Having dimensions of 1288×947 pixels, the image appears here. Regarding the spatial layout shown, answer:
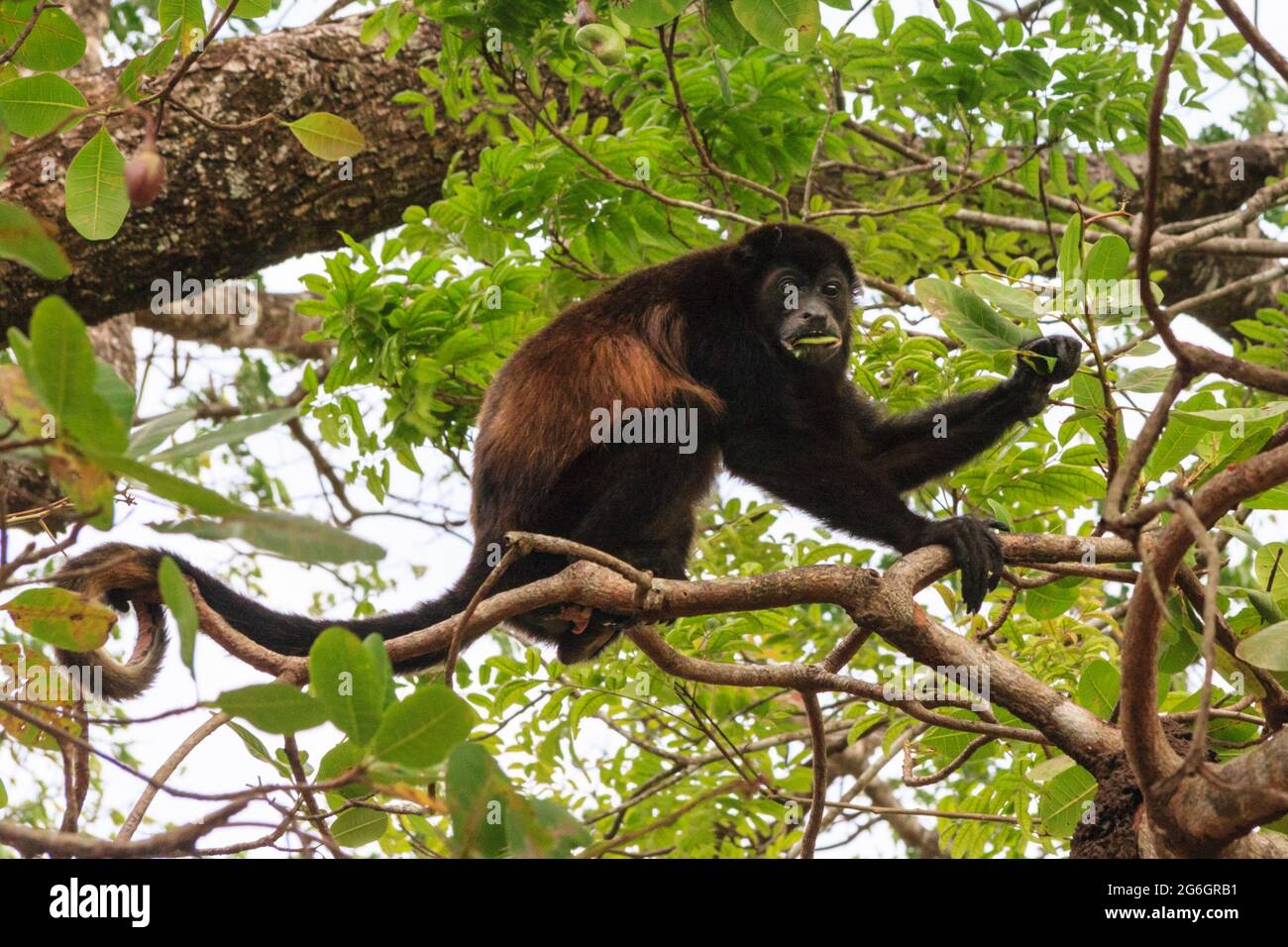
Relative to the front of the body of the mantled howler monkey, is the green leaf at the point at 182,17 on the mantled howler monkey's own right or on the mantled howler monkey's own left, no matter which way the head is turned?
on the mantled howler monkey's own right

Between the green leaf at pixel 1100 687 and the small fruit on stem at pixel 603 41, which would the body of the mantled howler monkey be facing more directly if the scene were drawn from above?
the green leaf

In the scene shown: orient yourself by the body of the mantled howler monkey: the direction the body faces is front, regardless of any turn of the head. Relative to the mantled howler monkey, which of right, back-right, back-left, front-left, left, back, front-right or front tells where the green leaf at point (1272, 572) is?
front-right

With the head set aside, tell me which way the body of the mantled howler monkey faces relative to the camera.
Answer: to the viewer's right

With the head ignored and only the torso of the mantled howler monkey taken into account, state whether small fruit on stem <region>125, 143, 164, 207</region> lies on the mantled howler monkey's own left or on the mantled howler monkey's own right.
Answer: on the mantled howler monkey's own right
